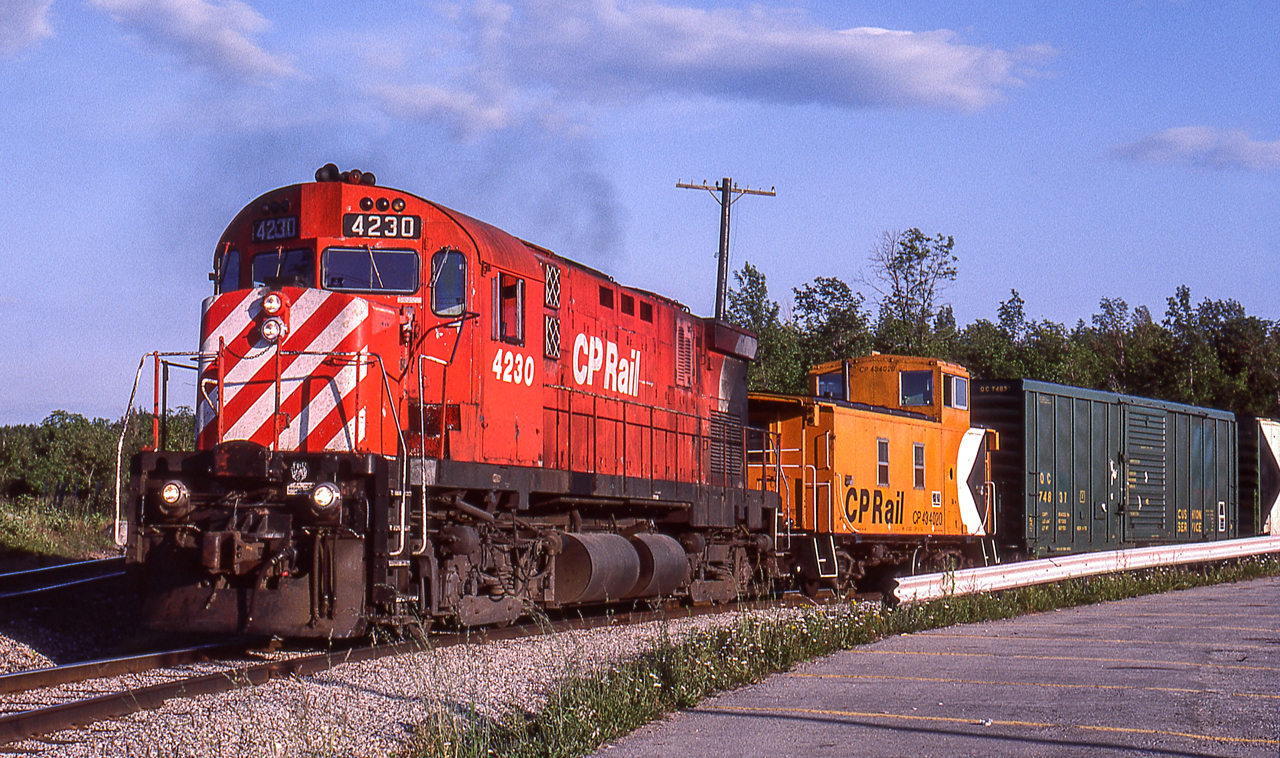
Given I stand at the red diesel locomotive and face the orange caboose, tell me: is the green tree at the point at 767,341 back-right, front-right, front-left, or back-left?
front-left

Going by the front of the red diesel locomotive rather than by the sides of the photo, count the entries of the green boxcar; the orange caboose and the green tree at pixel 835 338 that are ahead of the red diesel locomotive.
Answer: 0

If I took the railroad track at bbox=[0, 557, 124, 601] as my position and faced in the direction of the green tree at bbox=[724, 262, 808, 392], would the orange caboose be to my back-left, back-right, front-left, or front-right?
front-right

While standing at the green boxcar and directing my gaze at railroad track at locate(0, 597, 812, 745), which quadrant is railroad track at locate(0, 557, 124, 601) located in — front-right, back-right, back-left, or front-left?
front-right

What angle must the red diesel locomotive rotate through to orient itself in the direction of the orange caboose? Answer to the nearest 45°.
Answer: approximately 180°

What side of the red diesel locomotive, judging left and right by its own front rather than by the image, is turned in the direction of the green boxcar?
back

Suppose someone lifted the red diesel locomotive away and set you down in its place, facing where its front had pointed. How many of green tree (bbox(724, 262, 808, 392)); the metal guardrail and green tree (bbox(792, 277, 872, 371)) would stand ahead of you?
0

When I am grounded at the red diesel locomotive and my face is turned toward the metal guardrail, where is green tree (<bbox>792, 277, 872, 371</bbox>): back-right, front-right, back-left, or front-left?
front-left

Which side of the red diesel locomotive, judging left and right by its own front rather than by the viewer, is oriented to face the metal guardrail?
back

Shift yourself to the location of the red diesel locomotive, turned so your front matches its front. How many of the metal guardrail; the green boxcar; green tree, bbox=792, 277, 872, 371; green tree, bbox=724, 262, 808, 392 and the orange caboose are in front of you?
0

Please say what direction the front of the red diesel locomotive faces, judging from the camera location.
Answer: facing the viewer and to the left of the viewer

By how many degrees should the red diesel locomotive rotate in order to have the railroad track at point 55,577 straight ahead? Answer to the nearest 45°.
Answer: approximately 90° to its right

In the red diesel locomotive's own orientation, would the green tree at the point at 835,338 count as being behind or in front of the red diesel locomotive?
behind
